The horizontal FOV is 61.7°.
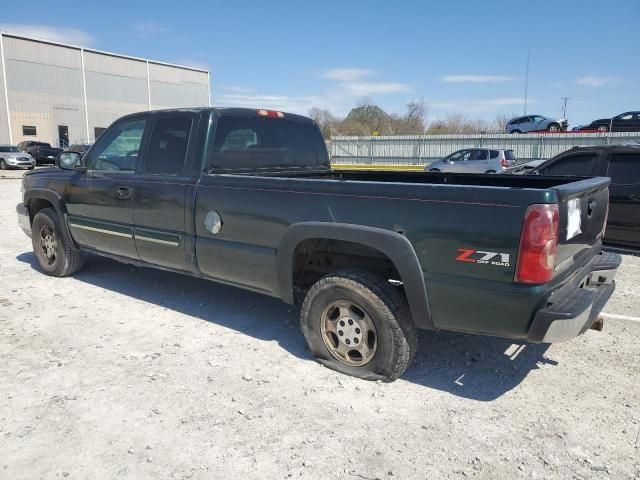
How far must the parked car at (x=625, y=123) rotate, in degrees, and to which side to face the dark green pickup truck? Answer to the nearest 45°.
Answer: approximately 90° to its left

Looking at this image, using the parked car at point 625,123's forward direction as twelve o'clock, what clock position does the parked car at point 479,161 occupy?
the parked car at point 479,161 is roughly at 10 o'clock from the parked car at point 625,123.

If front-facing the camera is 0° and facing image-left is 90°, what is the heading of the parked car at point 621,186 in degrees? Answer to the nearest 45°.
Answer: approximately 90°

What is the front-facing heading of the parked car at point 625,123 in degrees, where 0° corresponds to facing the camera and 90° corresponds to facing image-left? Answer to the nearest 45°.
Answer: approximately 90°

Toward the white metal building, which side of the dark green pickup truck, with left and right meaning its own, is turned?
front

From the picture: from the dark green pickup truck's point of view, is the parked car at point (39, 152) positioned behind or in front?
in front

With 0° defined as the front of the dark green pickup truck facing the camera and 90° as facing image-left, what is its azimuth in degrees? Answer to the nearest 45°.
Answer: approximately 135°

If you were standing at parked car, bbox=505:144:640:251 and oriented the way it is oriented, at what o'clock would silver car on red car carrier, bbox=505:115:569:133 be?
silver car on red car carrier, bbox=505:115:569:133 is roughly at 3 o'clock from parked car, bbox=505:144:640:251.
